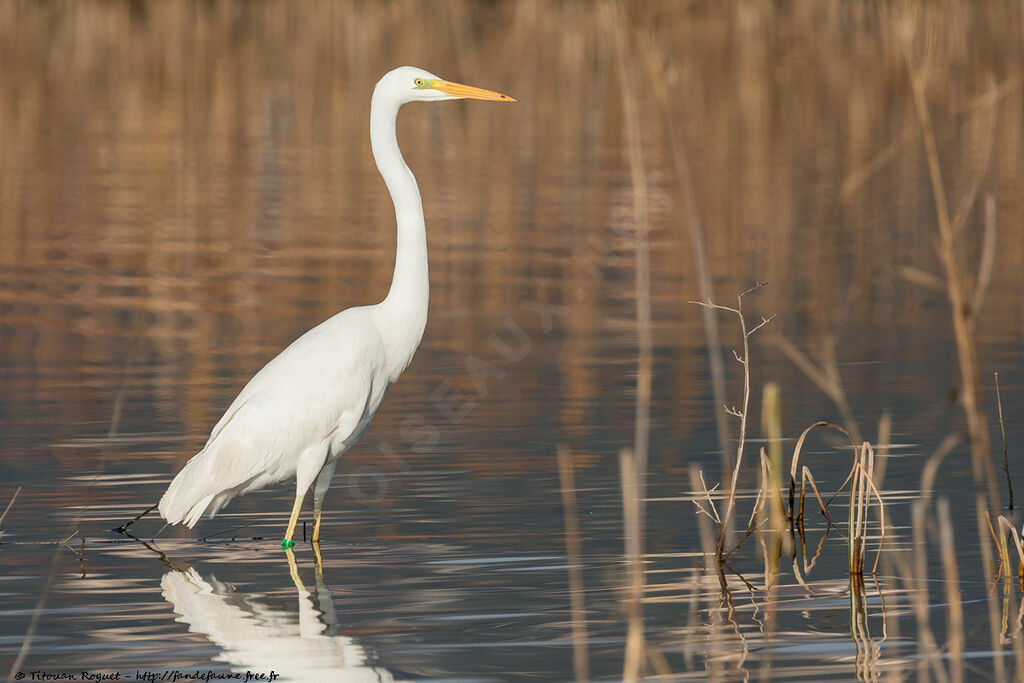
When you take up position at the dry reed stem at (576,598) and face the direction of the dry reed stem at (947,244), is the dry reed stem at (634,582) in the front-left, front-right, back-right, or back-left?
front-right

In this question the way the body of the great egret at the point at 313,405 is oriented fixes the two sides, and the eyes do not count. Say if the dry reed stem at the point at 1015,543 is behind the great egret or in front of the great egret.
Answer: in front

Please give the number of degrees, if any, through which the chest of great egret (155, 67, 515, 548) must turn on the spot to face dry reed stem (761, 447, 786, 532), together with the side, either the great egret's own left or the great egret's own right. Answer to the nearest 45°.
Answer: approximately 45° to the great egret's own right

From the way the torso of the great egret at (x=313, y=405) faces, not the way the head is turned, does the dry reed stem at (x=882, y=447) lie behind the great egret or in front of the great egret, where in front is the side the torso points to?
in front

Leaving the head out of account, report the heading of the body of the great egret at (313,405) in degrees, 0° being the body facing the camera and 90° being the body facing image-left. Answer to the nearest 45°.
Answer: approximately 270°

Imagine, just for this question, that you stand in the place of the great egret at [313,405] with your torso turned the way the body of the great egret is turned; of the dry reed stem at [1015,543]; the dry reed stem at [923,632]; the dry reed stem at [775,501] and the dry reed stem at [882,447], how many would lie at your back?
0

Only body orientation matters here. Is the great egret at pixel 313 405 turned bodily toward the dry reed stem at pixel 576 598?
no

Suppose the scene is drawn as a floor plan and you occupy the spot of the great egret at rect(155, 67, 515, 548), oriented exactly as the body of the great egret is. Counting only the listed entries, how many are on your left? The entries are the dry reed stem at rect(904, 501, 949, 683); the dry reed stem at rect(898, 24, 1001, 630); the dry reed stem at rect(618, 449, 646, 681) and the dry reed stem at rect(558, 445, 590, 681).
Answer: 0

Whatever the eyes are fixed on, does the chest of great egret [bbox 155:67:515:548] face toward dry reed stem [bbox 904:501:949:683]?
no

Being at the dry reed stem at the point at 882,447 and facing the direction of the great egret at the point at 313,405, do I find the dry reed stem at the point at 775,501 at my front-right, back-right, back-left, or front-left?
front-left
